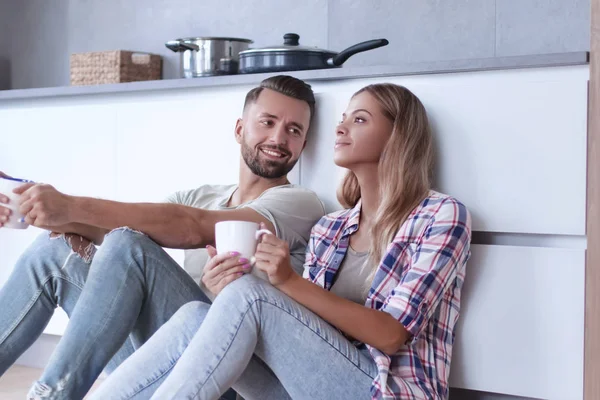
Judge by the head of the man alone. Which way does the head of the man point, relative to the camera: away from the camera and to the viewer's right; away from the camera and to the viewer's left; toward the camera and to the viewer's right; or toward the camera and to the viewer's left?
toward the camera and to the viewer's right

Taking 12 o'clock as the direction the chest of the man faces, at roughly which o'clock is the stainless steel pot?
The stainless steel pot is roughly at 5 o'clock from the man.

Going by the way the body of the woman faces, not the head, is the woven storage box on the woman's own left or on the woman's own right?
on the woman's own right

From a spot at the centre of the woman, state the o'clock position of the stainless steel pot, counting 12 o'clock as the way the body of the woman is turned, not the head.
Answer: The stainless steel pot is roughly at 4 o'clock from the woman.

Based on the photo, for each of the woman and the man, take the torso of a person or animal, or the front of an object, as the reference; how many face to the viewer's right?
0
